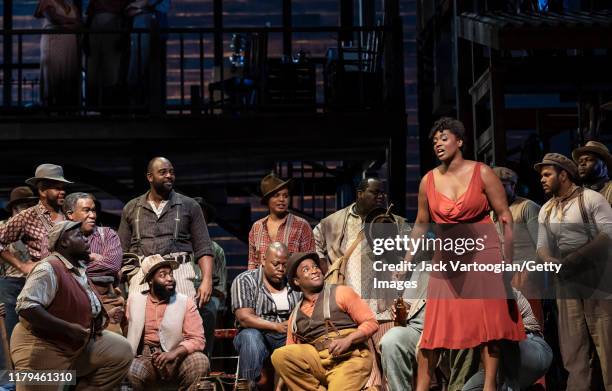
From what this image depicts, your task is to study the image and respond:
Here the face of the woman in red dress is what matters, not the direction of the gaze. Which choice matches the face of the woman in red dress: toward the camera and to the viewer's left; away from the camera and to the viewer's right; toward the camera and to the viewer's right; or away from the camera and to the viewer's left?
toward the camera and to the viewer's left

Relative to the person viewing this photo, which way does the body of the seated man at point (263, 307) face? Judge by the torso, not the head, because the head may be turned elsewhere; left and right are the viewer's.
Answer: facing the viewer and to the right of the viewer

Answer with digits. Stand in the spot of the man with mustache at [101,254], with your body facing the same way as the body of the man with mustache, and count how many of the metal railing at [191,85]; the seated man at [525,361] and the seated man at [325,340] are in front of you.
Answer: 2

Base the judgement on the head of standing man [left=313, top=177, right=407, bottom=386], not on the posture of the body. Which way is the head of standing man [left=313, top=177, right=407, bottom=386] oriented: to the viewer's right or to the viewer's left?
to the viewer's right

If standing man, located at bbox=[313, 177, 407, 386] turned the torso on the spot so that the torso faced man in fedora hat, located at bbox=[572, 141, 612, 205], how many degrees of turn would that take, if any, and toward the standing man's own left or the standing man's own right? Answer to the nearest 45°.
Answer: approximately 45° to the standing man's own left

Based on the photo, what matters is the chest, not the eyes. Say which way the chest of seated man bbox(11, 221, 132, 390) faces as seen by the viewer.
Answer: to the viewer's right

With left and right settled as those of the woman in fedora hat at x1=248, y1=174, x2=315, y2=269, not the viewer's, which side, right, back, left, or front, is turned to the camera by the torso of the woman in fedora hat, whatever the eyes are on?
front

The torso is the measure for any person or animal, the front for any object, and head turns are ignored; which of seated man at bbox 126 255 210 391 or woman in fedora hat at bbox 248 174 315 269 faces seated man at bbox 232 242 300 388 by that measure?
the woman in fedora hat

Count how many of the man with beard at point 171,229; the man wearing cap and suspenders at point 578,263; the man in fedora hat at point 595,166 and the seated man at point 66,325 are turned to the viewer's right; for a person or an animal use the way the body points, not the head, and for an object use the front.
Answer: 1

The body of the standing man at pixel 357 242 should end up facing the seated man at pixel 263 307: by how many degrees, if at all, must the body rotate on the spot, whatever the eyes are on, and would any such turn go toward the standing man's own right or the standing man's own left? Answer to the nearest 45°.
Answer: approximately 90° to the standing man's own right

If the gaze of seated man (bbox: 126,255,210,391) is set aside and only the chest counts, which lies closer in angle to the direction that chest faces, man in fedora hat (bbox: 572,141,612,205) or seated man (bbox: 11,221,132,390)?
the seated man

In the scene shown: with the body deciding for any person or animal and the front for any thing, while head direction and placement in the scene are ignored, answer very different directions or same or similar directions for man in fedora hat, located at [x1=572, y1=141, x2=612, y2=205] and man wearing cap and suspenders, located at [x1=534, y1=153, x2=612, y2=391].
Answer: same or similar directions

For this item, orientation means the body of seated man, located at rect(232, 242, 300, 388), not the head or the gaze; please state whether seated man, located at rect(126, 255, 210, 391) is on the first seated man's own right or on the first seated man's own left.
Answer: on the first seated man's own right

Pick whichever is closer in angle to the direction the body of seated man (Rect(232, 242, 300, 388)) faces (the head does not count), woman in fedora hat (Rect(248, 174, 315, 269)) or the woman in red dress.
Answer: the woman in red dress
